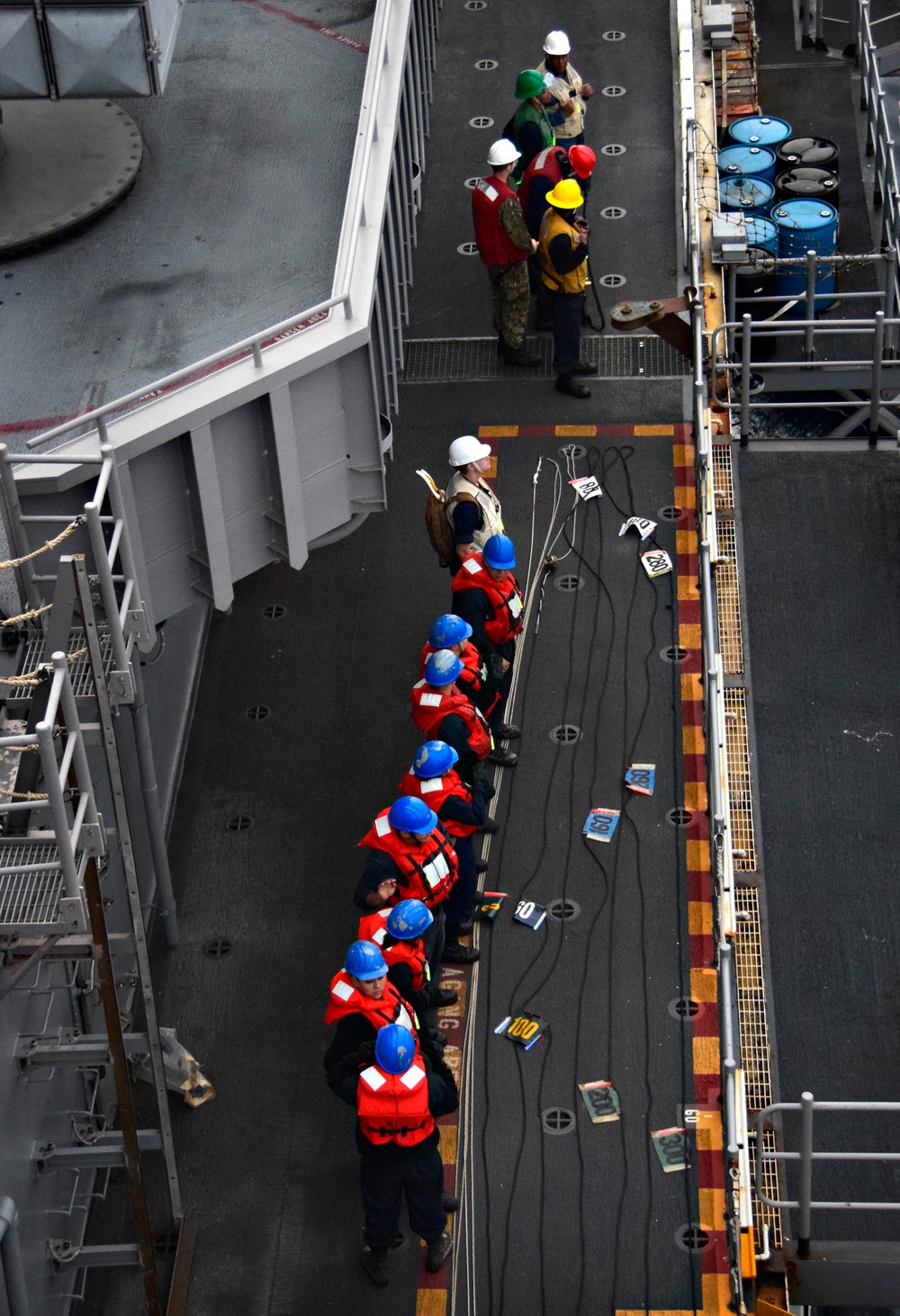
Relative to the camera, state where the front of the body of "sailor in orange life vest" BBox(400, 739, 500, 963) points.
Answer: to the viewer's right

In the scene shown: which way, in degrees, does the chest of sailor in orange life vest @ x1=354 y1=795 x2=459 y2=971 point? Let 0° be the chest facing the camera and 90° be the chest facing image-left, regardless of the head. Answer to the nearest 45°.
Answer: approximately 315°

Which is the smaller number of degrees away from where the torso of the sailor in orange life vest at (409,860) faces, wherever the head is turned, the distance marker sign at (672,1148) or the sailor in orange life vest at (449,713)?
the distance marker sign

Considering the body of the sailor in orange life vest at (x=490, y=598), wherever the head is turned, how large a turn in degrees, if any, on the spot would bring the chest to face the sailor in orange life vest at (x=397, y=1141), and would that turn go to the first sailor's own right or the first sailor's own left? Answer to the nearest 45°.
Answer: approximately 45° to the first sailor's own right

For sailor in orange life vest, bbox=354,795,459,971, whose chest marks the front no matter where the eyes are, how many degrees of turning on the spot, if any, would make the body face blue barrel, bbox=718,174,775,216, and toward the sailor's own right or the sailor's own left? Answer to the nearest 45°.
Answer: approximately 90° to the sailor's own left

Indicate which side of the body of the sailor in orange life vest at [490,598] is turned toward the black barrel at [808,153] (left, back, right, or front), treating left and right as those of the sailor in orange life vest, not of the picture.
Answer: left

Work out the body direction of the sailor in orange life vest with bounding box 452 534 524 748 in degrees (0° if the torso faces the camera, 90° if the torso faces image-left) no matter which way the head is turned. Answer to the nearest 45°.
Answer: approximately 315°
